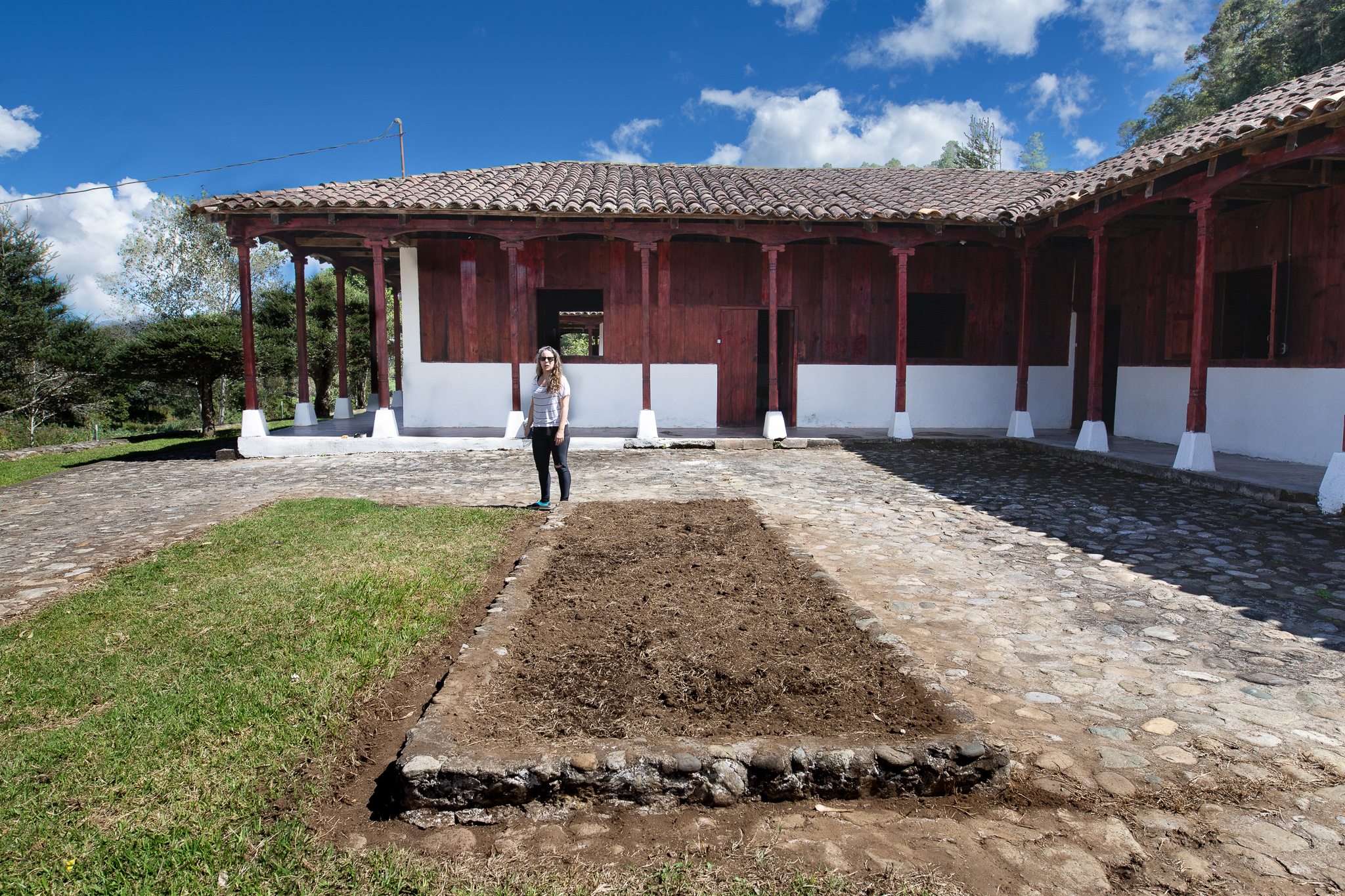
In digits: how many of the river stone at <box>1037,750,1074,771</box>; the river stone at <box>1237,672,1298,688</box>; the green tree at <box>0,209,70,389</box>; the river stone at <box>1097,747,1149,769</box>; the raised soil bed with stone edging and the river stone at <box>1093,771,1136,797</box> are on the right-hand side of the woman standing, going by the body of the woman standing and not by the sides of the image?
1

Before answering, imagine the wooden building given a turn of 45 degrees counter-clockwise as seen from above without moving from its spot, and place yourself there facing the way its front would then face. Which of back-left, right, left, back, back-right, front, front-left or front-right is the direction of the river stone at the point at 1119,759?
front-right

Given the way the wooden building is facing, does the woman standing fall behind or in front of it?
in front

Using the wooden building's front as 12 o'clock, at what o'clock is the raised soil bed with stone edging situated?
The raised soil bed with stone edging is roughly at 12 o'clock from the wooden building.

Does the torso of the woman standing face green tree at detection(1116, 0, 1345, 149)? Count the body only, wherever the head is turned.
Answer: no

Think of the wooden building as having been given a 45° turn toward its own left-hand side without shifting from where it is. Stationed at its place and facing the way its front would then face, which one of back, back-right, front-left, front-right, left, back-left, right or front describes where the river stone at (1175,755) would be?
front-right

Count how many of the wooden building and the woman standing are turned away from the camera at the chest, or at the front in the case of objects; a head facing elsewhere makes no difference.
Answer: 0

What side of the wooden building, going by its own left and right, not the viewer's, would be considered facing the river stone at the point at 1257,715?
front

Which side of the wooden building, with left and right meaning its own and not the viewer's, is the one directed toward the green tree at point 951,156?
back

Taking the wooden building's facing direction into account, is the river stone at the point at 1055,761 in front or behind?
in front

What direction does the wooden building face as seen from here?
toward the camera

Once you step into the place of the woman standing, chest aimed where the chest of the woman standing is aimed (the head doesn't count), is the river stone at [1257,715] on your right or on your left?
on your left

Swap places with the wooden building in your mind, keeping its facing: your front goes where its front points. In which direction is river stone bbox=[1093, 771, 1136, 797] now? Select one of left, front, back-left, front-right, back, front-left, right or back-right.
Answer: front

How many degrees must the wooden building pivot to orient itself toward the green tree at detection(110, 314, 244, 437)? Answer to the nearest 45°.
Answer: approximately 90° to its right

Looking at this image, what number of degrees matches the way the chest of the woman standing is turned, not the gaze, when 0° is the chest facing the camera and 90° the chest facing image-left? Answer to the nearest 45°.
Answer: approximately 45°

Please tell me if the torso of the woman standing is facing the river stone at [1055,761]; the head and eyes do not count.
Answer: no

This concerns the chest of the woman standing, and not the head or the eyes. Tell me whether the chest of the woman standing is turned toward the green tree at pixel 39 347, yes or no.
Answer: no

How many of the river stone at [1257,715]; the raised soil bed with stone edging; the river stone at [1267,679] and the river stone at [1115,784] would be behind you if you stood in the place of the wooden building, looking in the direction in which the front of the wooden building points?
0
